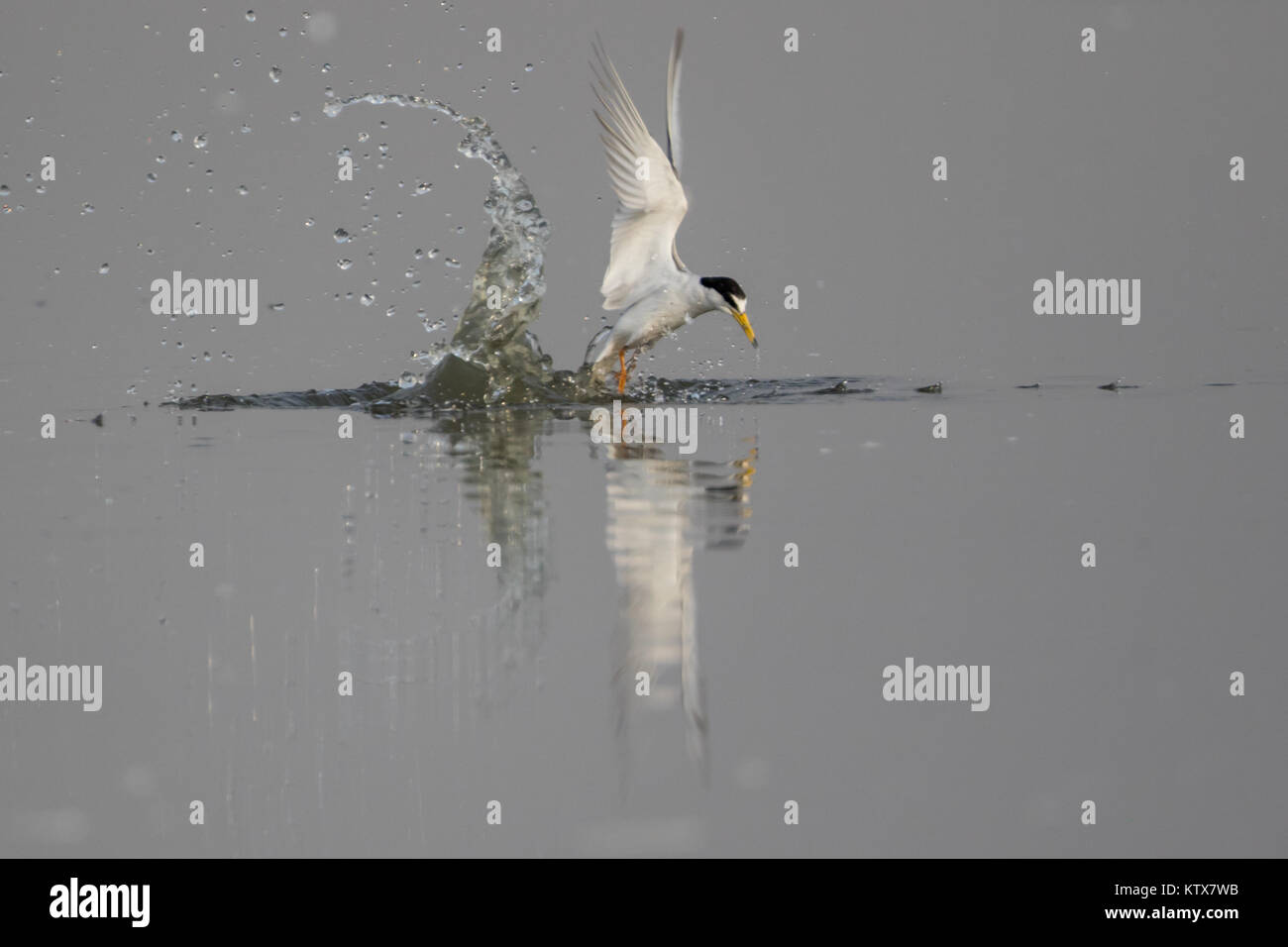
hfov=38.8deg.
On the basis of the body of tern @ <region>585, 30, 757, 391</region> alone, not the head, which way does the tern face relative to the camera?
to the viewer's right

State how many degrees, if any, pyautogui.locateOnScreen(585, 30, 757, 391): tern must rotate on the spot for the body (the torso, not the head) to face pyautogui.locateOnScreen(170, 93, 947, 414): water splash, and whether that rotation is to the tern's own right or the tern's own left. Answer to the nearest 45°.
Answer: approximately 135° to the tern's own left
